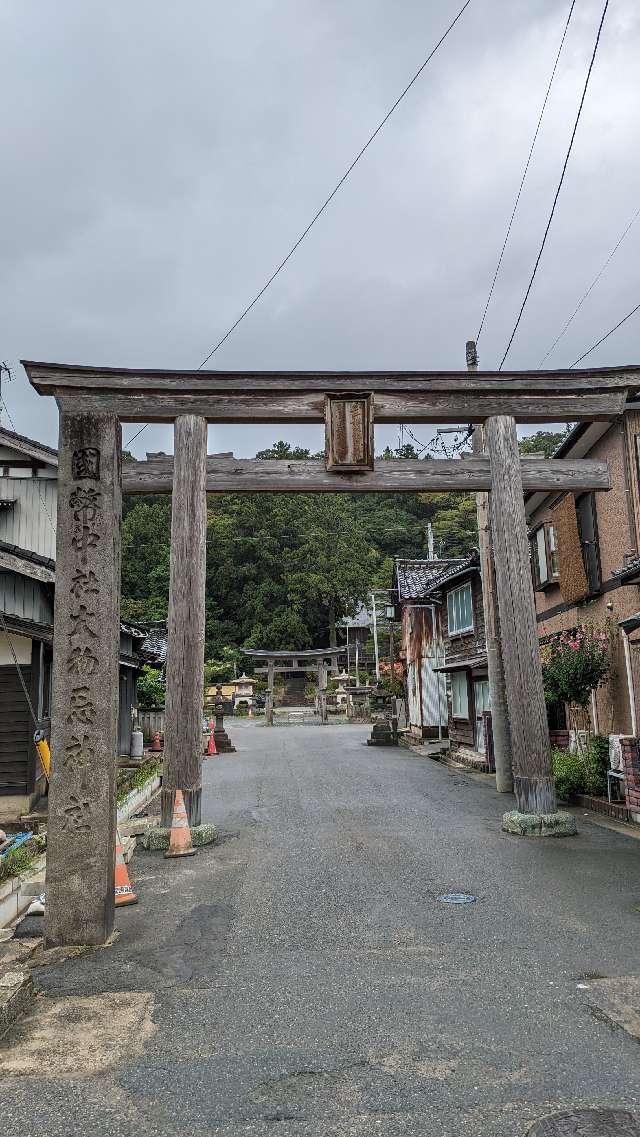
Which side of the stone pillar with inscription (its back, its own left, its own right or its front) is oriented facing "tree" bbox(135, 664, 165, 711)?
back

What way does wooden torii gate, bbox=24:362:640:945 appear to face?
toward the camera

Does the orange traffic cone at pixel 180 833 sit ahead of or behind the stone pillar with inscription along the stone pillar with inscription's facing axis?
behind

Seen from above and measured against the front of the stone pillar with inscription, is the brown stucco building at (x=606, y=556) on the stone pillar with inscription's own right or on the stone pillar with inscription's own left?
on the stone pillar with inscription's own left

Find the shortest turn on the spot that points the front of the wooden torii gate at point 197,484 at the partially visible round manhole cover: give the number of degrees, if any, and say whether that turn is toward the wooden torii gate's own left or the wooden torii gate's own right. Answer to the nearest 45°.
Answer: approximately 45° to the wooden torii gate's own left

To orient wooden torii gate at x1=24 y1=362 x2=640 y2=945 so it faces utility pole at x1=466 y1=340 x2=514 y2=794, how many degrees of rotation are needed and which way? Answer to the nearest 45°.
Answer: approximately 135° to its left

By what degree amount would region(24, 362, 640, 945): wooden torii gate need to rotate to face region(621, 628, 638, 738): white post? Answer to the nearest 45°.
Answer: approximately 135° to its left

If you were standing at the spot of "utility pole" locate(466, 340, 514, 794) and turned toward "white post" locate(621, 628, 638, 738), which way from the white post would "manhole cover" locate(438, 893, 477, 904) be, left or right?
right

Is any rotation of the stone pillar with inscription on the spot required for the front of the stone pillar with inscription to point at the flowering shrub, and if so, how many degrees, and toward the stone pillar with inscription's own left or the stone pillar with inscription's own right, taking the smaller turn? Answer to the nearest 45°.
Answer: approximately 135° to the stone pillar with inscription's own left

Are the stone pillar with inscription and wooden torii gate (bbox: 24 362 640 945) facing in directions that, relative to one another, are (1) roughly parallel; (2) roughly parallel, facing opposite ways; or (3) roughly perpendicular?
roughly parallel
